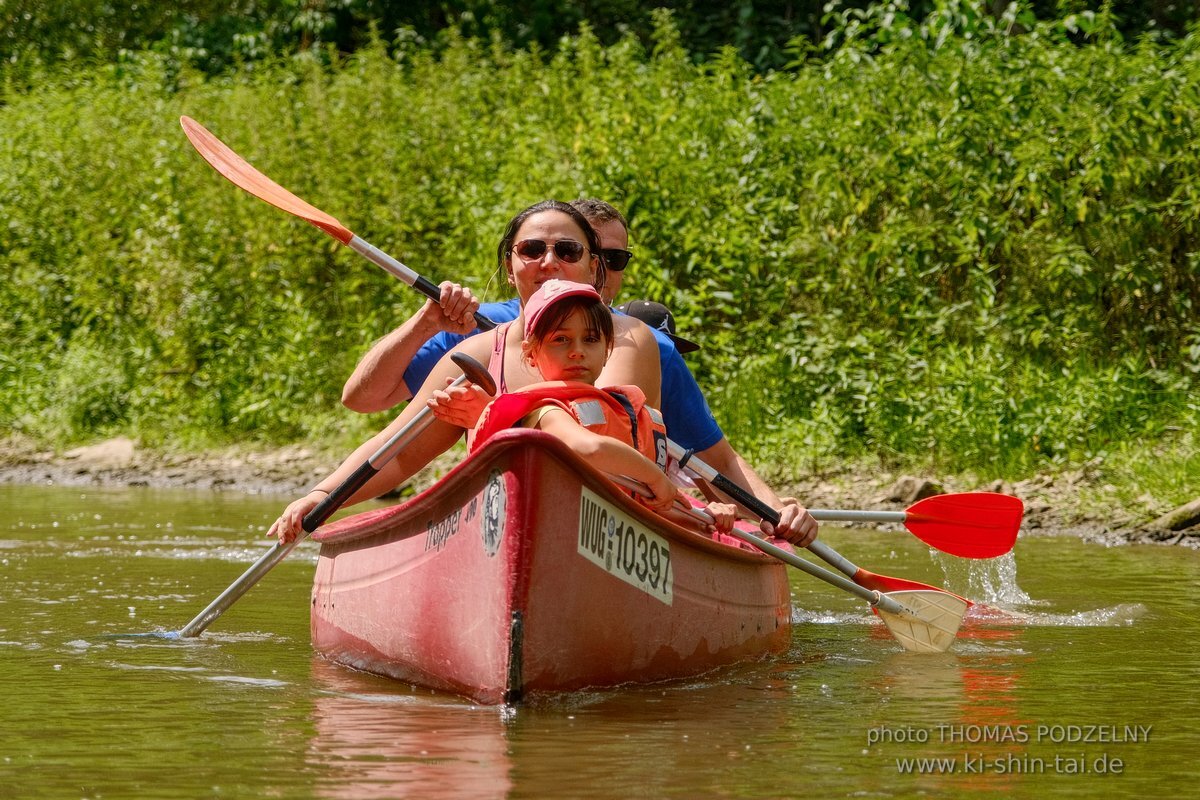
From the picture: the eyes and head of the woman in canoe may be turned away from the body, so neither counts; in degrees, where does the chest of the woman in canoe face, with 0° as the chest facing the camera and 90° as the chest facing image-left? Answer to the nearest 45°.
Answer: approximately 0°

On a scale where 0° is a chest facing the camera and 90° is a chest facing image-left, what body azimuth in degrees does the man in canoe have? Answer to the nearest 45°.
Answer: approximately 0°
